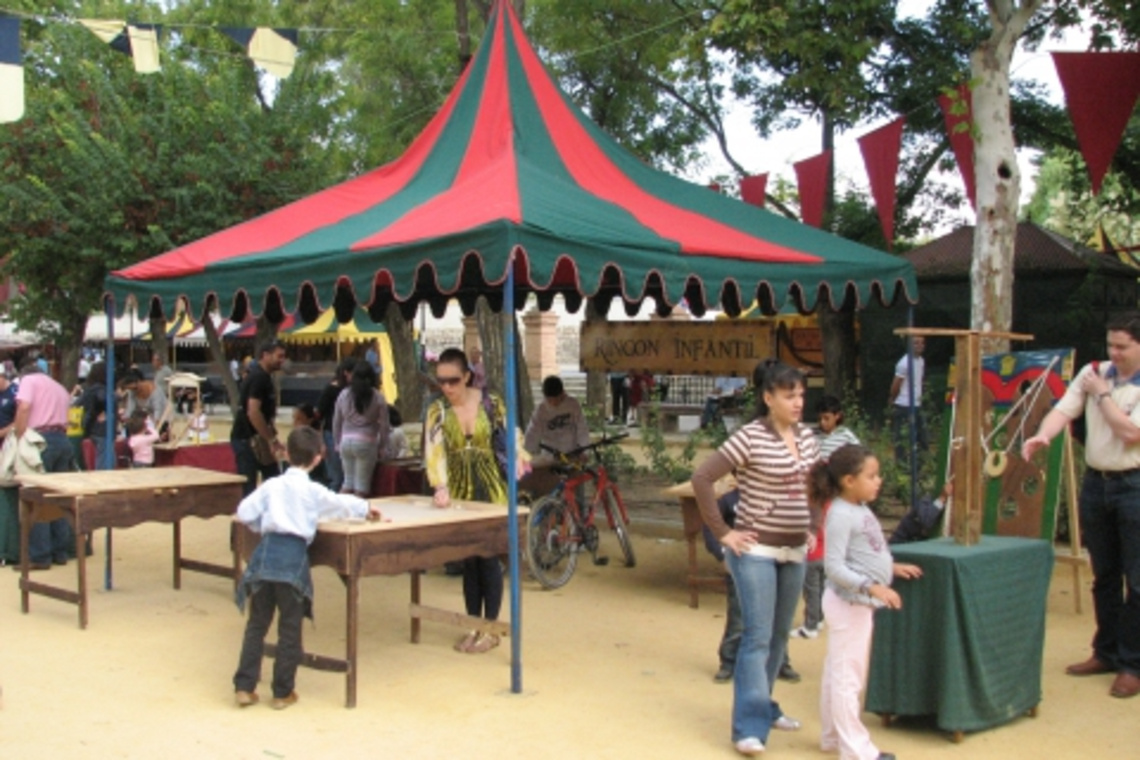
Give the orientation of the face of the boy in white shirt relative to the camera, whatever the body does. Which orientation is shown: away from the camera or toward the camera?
away from the camera

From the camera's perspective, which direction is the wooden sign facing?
toward the camera

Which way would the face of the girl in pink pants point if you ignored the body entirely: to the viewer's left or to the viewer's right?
to the viewer's right

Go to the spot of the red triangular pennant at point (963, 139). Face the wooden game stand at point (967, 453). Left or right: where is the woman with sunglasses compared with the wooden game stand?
right

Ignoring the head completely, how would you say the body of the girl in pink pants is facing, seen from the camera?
to the viewer's right

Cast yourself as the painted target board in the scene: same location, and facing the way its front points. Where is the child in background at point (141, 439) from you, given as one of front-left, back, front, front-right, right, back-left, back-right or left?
front-right

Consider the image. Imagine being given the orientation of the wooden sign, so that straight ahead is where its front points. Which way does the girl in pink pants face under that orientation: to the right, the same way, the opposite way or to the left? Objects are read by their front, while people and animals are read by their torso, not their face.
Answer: to the left

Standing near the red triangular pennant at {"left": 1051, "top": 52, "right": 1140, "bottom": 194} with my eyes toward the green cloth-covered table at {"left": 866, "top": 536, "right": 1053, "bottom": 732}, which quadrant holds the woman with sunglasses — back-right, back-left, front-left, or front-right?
front-right

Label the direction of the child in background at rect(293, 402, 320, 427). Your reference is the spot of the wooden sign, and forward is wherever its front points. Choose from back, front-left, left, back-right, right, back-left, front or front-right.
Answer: right

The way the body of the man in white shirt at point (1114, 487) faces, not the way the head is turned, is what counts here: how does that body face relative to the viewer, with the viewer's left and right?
facing the viewer and to the left of the viewer

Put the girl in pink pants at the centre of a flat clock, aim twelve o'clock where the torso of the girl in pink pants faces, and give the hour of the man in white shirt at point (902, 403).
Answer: The man in white shirt is roughly at 9 o'clock from the girl in pink pants.

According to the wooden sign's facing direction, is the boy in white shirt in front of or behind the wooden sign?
in front
